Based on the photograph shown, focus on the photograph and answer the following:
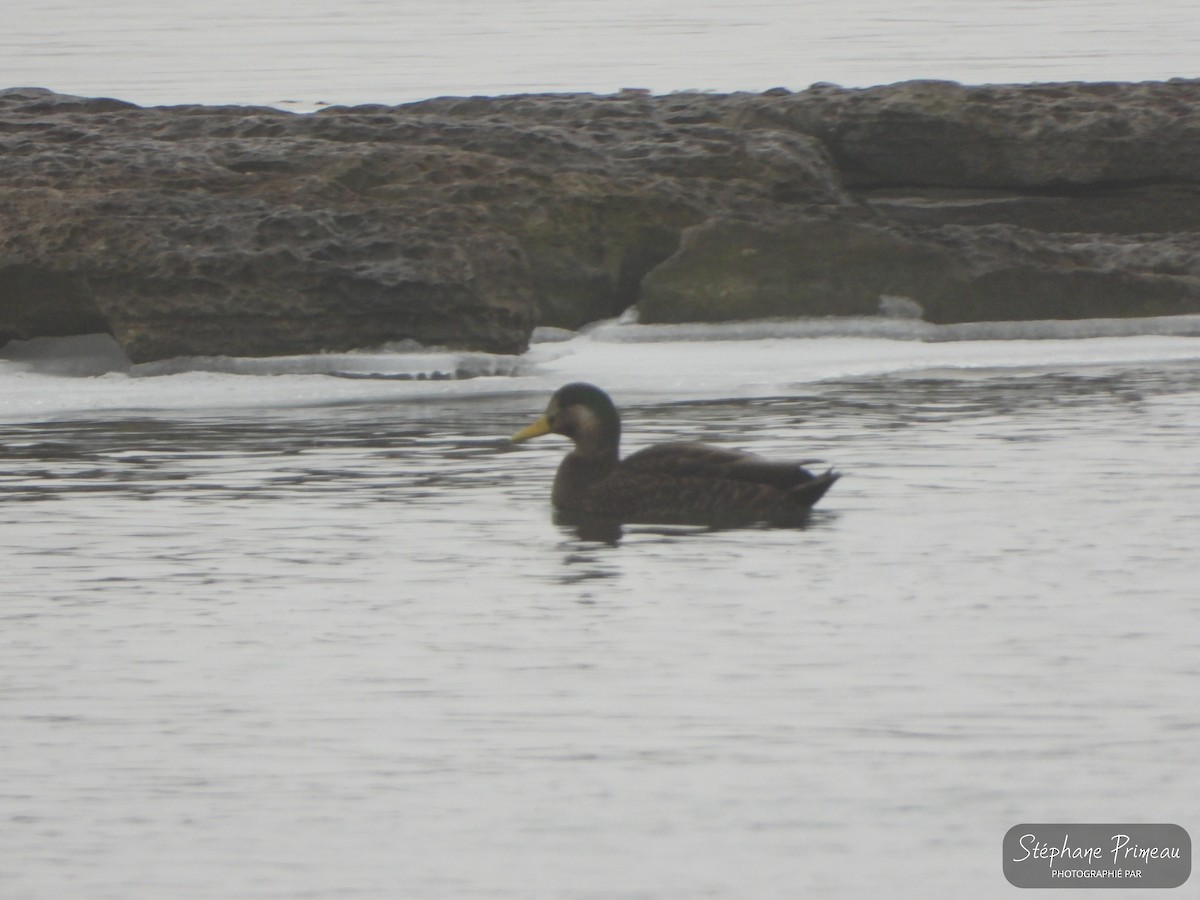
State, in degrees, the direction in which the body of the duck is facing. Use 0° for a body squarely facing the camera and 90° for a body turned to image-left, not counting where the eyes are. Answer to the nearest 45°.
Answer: approximately 90°
